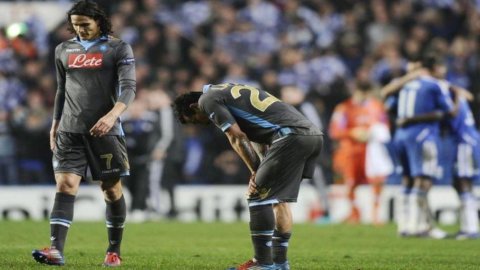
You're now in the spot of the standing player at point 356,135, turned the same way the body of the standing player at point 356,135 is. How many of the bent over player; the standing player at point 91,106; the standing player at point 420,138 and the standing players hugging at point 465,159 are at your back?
0

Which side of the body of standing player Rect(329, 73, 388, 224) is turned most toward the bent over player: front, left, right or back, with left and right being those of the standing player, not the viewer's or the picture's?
front

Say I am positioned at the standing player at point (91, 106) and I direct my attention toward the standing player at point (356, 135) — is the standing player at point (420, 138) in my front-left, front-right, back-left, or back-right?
front-right

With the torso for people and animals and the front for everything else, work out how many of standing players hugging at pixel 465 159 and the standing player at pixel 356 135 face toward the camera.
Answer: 1

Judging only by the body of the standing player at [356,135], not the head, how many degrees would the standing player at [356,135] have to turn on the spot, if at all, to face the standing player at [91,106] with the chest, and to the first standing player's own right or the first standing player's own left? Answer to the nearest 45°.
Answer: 0° — they already face them

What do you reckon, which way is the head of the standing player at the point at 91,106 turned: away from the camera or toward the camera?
toward the camera

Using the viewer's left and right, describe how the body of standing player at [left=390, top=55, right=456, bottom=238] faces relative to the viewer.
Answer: facing away from the viewer and to the right of the viewer

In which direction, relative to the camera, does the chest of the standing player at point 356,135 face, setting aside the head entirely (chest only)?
toward the camera

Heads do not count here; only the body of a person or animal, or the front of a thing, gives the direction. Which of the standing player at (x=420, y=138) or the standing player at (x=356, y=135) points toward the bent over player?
the standing player at (x=356, y=135)

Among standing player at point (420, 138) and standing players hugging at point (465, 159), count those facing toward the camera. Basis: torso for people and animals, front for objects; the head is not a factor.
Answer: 0

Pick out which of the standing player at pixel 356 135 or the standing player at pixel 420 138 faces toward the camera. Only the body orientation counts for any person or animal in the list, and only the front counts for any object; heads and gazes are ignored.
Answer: the standing player at pixel 356 135

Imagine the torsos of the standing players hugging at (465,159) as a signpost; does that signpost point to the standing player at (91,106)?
no

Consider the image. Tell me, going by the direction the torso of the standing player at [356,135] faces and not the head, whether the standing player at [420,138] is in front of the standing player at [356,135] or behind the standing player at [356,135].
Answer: in front
